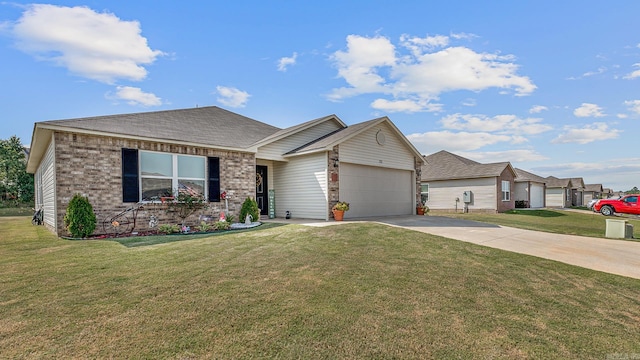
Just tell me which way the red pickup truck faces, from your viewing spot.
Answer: facing to the left of the viewer

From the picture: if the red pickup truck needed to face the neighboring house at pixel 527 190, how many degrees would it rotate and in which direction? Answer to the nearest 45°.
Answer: approximately 45° to its right

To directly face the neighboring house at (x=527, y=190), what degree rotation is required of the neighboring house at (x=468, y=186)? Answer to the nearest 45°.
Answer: approximately 90° to its left

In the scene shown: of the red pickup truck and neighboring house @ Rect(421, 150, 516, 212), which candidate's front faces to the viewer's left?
the red pickup truck

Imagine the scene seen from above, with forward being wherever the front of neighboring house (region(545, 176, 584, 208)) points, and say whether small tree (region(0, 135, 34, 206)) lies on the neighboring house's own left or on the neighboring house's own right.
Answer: on the neighboring house's own right

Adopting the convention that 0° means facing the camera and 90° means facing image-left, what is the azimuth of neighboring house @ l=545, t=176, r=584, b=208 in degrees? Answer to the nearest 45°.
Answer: approximately 315°

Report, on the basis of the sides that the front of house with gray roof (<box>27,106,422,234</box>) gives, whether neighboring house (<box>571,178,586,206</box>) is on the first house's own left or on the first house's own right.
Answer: on the first house's own left

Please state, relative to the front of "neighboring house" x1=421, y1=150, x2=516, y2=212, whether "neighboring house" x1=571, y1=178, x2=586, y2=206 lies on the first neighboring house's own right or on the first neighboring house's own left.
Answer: on the first neighboring house's own left
